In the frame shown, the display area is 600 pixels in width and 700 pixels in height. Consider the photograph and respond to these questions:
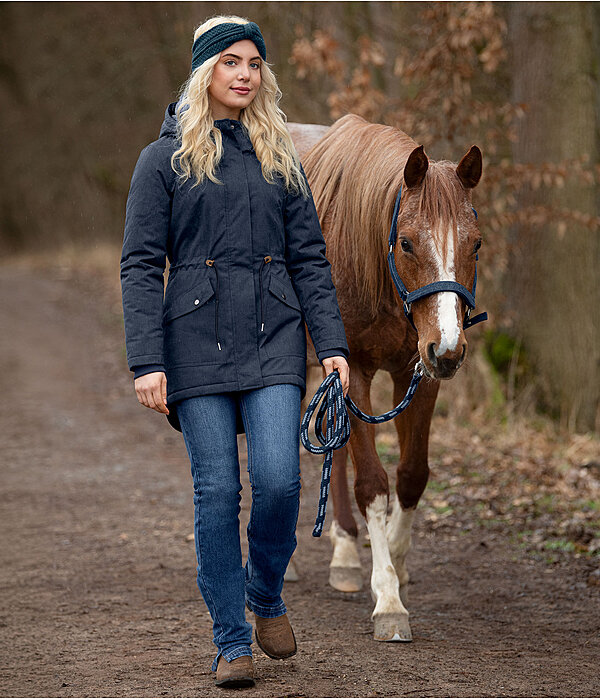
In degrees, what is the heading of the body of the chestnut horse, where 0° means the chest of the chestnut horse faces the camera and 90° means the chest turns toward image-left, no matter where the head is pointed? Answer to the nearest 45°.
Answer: approximately 315°

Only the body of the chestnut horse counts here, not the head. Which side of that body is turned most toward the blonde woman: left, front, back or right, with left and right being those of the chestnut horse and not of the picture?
right

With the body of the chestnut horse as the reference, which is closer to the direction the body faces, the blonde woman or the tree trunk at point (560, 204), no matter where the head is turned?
the blonde woman

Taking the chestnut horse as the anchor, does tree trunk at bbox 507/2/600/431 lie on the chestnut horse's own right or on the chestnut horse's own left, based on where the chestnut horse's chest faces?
on the chestnut horse's own left
